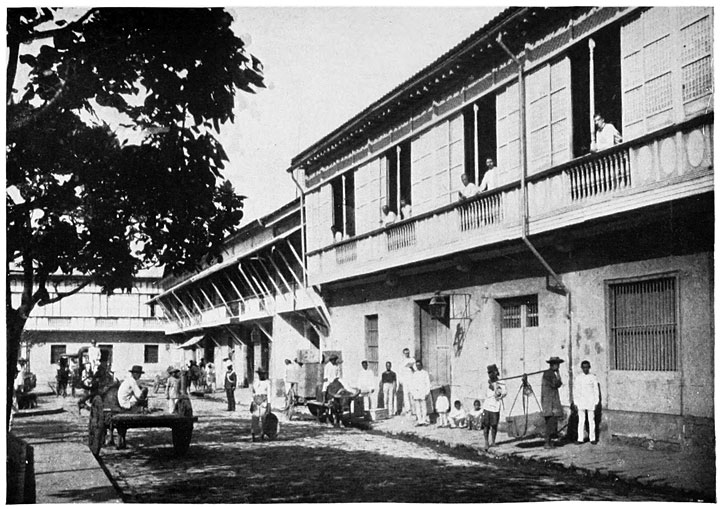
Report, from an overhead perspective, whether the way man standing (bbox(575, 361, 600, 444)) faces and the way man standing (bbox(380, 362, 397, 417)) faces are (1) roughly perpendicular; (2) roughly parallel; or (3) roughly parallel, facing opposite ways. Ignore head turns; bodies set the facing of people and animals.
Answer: roughly parallel

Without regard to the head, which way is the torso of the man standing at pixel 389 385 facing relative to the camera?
toward the camera

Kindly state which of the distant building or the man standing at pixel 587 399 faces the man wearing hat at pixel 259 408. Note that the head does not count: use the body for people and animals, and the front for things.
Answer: the distant building

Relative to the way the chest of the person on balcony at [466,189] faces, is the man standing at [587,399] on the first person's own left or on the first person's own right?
on the first person's own left

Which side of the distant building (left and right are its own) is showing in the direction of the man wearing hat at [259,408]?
front

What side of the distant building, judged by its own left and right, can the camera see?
front

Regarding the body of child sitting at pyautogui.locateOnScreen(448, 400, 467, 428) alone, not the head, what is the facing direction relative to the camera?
toward the camera

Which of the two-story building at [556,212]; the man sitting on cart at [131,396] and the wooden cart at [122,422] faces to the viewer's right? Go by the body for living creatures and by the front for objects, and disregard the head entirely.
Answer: the man sitting on cart

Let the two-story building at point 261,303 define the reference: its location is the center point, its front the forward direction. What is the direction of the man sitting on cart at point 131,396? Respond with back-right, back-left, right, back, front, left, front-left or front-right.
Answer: front-left
